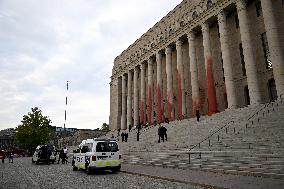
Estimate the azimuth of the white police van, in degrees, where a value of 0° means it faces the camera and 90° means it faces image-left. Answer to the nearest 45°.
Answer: approximately 135°

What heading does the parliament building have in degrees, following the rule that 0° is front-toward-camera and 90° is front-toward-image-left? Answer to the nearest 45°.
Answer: approximately 45°

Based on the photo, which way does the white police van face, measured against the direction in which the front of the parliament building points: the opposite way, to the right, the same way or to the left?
to the right

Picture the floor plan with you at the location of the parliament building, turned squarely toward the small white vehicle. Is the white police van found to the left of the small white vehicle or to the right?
left

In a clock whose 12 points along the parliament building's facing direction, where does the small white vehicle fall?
The small white vehicle is roughly at 1 o'clock from the parliament building.

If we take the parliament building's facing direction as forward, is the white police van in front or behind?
in front

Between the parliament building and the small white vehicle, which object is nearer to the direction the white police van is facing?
the small white vehicle

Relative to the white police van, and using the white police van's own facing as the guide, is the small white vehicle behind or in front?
in front
